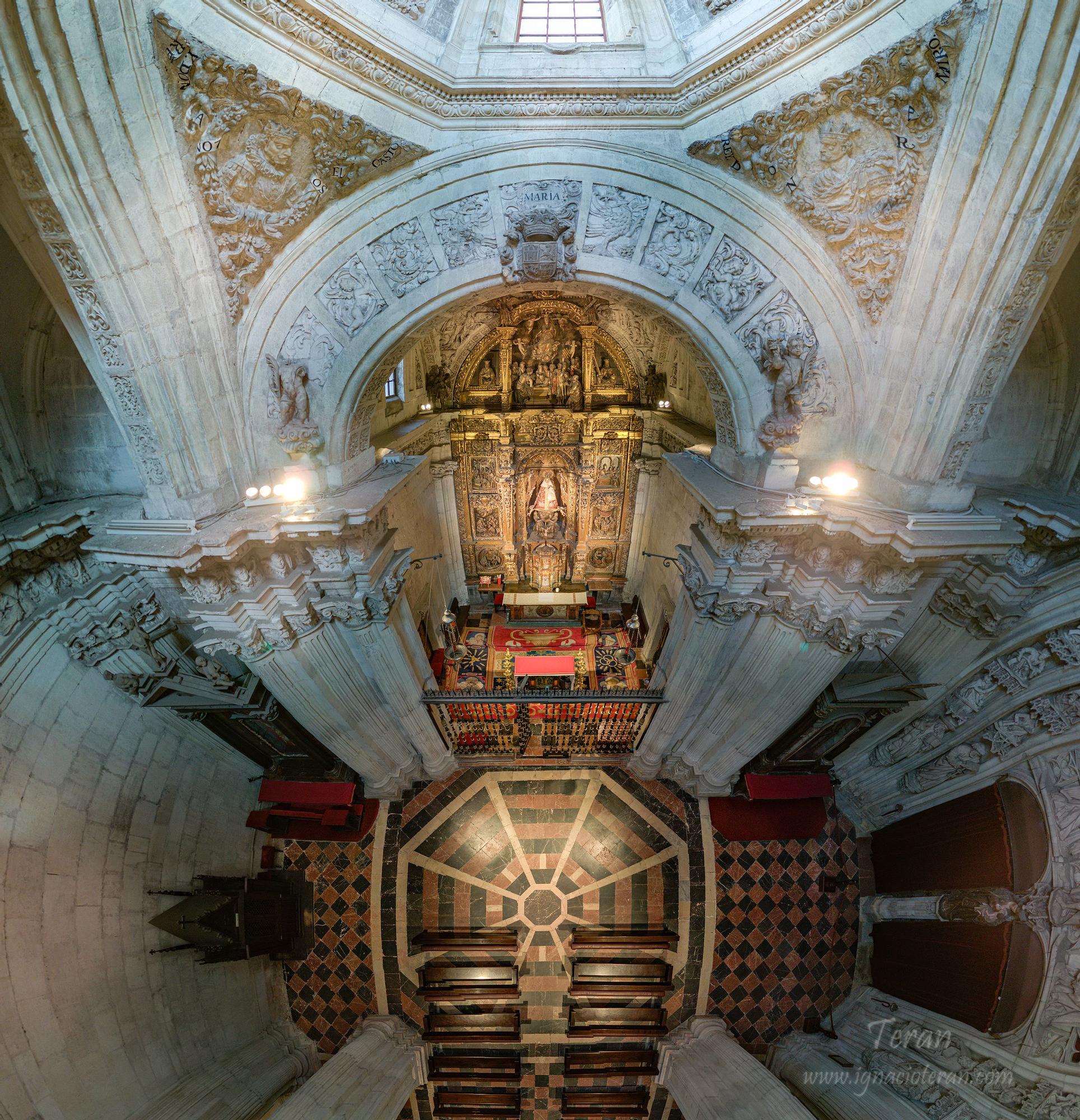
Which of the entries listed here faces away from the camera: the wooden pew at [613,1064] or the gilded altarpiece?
the wooden pew

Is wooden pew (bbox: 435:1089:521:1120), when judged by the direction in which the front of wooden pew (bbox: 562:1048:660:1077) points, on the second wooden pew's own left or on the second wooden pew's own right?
on the second wooden pew's own left

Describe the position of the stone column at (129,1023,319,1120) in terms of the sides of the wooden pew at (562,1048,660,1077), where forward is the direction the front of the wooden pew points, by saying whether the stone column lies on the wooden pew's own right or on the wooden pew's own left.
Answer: on the wooden pew's own left

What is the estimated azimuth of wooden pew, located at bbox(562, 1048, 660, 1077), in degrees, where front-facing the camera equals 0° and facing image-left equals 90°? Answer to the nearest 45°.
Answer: approximately 180°

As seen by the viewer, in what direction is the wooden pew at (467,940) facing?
away from the camera

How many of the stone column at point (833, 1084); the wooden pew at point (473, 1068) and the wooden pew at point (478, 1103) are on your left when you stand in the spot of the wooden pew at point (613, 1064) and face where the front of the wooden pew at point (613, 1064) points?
2
